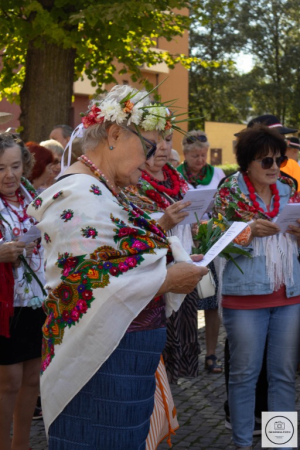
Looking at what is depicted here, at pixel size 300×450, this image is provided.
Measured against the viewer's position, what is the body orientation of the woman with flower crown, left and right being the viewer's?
facing to the right of the viewer

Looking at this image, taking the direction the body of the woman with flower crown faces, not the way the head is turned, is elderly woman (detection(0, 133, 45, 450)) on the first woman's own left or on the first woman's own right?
on the first woman's own left

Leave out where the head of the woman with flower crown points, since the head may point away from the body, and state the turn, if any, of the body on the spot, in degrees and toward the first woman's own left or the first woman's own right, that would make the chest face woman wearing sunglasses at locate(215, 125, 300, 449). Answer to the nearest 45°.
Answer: approximately 45° to the first woman's own left

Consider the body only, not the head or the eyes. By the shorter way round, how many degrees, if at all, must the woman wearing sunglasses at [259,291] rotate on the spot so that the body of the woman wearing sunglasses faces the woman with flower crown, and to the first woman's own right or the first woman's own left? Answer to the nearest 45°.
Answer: approximately 45° to the first woman's own right

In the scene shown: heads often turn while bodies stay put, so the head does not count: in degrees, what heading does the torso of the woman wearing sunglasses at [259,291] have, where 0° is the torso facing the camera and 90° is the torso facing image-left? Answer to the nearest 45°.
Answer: approximately 315°

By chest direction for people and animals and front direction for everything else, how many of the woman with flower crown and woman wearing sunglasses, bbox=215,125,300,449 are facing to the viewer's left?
0

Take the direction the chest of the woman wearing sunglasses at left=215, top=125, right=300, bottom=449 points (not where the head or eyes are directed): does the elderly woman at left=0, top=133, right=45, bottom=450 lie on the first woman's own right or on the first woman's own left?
on the first woman's own right

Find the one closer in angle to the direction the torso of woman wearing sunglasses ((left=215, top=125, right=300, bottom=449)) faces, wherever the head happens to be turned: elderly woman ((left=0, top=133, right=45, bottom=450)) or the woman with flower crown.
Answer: the woman with flower crown

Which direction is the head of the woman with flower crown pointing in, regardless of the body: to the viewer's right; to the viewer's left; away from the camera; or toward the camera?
to the viewer's right
